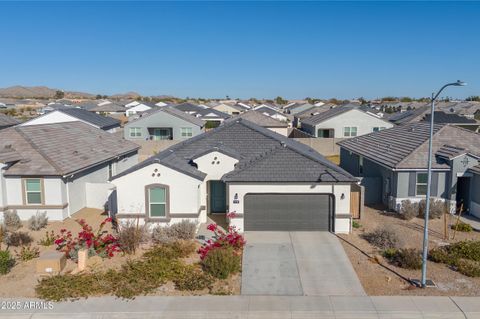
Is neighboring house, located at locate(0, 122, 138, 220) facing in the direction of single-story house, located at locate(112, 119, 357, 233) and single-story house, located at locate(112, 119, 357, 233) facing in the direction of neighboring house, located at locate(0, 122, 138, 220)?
no

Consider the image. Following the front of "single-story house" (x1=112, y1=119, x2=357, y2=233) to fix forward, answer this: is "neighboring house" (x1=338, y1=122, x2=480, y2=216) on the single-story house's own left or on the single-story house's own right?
on the single-story house's own left

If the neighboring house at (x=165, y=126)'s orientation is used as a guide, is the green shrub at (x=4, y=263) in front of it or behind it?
behind

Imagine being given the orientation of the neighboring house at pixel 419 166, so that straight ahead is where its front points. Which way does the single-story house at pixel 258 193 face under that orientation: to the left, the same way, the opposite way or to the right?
the same way

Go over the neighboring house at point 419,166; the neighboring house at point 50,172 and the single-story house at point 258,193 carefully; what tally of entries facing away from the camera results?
0

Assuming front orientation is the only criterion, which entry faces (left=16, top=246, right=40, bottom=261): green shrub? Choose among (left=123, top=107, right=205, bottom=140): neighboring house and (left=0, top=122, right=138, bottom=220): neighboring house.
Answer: (left=0, top=122, right=138, bottom=220): neighboring house

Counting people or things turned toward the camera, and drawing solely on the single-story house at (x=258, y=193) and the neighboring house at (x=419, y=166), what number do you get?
2

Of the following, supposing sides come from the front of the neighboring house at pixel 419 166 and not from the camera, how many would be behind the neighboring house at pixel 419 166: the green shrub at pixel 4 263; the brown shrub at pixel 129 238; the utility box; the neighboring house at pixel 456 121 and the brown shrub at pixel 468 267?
1

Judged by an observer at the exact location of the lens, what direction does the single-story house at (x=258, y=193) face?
facing the viewer

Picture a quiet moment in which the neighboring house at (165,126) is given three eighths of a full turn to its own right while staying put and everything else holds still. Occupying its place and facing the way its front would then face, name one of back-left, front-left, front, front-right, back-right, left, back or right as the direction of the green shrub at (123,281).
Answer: front-right

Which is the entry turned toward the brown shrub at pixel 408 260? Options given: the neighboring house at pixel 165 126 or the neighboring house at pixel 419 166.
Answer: the neighboring house at pixel 419 166

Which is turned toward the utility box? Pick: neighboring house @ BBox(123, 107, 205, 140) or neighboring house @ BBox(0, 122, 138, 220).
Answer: neighboring house @ BBox(0, 122, 138, 220)

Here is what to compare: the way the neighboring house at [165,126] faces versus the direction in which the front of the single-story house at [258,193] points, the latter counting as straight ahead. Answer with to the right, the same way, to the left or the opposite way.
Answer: the opposite way

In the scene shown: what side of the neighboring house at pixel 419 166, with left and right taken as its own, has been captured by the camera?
front

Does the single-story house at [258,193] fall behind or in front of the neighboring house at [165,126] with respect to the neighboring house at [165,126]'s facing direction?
behind
